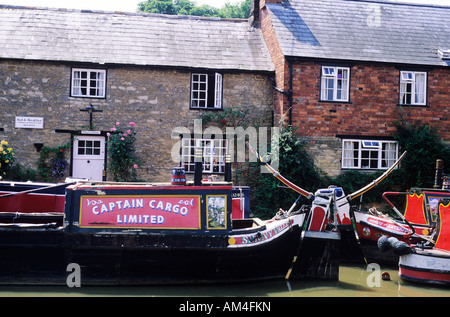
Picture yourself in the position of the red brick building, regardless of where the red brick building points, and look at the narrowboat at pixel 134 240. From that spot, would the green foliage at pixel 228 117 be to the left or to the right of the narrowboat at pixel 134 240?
right

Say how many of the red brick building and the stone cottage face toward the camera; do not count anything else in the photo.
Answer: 2

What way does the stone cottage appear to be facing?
toward the camera

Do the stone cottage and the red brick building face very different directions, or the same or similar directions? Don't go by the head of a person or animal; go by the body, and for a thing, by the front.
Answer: same or similar directions

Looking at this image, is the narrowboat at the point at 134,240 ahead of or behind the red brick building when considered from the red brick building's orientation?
ahead

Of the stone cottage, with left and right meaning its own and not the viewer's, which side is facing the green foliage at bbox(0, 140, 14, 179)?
right

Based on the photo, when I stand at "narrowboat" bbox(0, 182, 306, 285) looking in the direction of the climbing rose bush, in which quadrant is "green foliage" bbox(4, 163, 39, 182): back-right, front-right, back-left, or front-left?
front-left

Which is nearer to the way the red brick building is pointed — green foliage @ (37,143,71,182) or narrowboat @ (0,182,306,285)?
the narrowboat

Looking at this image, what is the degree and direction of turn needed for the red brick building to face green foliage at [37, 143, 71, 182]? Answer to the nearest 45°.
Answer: approximately 90° to its right

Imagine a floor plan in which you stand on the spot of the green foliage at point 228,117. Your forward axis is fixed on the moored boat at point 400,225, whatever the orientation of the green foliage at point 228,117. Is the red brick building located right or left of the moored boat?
left

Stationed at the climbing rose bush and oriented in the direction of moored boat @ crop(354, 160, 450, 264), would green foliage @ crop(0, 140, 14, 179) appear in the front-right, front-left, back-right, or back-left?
back-right

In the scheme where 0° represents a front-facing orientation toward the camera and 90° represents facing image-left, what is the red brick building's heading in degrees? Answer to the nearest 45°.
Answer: approximately 0°

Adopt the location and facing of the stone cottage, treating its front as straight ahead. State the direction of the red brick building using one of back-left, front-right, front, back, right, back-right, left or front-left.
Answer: left

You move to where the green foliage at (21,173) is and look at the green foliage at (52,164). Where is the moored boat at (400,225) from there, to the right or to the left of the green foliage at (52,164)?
right

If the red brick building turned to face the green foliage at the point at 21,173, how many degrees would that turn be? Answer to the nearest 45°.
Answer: approximately 90° to its right
